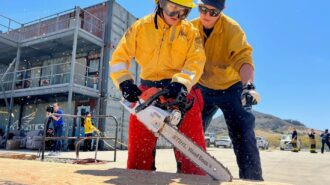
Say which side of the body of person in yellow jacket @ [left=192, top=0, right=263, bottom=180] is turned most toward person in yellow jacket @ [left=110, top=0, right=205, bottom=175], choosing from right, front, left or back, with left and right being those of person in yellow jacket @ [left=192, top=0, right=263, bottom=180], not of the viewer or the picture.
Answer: front

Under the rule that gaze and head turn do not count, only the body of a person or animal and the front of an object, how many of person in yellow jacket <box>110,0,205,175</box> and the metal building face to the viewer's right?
0

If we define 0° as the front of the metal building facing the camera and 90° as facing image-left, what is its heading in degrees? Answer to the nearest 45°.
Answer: approximately 45°

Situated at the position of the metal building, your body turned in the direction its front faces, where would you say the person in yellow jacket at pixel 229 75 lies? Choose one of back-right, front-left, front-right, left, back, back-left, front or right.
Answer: front-left

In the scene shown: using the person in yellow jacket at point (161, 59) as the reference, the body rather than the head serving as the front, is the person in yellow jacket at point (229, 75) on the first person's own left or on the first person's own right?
on the first person's own left

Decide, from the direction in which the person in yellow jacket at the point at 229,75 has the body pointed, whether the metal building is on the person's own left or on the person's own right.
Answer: on the person's own right

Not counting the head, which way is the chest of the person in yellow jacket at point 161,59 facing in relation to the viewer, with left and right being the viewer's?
facing the viewer

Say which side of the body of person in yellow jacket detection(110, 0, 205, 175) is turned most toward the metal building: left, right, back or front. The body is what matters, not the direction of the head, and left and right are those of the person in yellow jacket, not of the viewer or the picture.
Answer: back

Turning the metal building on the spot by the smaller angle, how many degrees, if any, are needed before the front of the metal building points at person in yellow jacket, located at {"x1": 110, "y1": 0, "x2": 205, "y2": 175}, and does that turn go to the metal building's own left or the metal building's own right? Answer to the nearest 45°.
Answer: approximately 45° to the metal building's own left

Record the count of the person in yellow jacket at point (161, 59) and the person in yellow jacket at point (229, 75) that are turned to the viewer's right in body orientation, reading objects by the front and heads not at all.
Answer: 0

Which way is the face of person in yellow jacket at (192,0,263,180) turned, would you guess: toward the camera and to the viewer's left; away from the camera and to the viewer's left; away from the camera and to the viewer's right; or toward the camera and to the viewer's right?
toward the camera and to the viewer's left

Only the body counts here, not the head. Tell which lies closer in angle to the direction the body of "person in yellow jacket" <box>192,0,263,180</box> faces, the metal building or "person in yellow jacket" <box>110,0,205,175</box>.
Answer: the person in yellow jacket

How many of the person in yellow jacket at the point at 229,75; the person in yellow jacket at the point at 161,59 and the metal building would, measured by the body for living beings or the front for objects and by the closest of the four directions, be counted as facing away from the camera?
0
